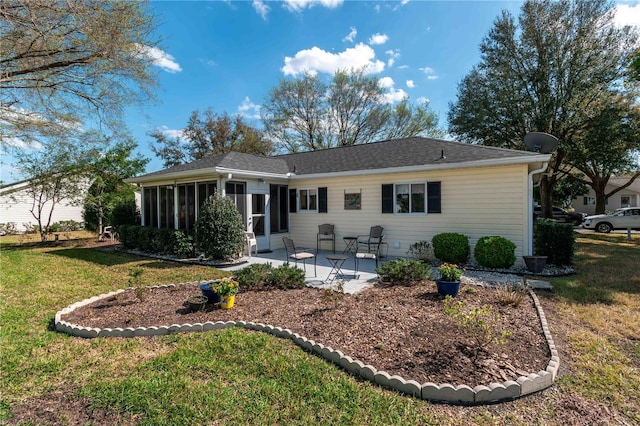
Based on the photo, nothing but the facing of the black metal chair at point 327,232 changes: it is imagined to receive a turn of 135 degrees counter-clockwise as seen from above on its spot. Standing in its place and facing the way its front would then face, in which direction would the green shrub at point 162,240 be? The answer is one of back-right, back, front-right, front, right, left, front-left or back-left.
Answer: back-left

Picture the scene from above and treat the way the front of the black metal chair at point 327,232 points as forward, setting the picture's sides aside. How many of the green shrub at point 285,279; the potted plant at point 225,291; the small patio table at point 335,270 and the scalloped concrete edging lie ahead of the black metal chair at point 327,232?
4

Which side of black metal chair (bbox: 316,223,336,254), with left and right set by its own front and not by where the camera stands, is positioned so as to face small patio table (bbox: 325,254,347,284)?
front

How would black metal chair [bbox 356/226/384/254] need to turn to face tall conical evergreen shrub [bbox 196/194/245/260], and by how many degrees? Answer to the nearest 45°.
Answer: approximately 45° to its right

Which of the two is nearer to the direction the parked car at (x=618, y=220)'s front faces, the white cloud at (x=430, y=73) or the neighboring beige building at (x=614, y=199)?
the white cloud

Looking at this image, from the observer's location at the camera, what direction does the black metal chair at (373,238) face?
facing the viewer and to the left of the viewer

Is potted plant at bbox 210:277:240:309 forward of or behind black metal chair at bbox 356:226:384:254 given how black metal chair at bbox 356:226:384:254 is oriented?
forward

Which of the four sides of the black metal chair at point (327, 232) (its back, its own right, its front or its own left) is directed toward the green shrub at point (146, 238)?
right

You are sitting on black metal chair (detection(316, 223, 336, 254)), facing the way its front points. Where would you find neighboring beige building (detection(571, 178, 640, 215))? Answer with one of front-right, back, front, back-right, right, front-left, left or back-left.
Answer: back-left

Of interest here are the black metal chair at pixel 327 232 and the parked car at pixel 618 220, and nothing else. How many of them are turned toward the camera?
1

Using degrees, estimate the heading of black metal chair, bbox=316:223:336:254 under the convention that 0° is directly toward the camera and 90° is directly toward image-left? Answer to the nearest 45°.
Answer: approximately 0°

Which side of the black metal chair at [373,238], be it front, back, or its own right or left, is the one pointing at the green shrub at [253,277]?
front

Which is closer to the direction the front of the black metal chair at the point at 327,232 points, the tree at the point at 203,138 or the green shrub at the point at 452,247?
the green shrub

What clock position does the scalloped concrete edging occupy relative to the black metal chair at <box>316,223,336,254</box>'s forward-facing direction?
The scalloped concrete edging is roughly at 12 o'clock from the black metal chair.

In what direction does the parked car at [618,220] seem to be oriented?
to the viewer's left
